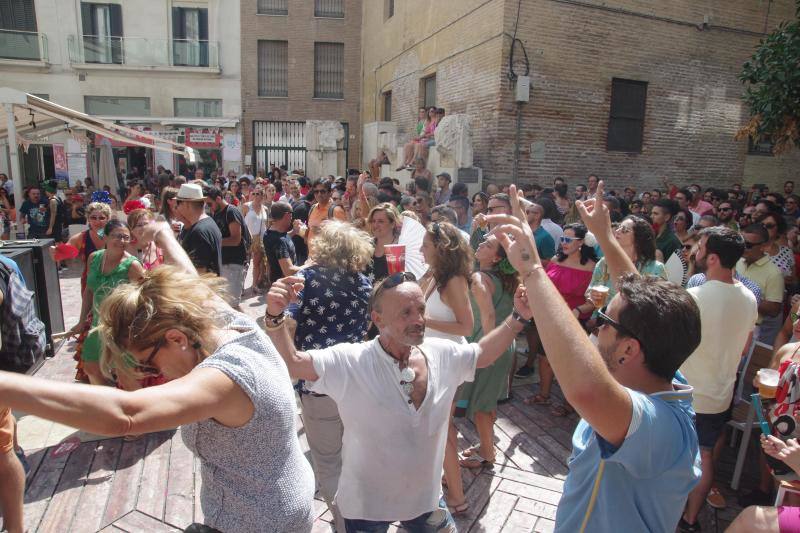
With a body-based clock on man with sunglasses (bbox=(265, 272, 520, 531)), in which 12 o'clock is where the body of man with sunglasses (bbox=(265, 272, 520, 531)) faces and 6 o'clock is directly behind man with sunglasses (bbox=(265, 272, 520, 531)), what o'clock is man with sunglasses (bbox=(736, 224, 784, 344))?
man with sunglasses (bbox=(736, 224, 784, 344)) is roughly at 9 o'clock from man with sunglasses (bbox=(265, 272, 520, 531)).

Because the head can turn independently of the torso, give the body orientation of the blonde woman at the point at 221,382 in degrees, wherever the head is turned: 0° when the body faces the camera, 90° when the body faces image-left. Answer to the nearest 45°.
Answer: approximately 90°

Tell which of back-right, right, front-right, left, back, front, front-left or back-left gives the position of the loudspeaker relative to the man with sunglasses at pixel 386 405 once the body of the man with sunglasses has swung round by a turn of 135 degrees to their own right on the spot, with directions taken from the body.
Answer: front-right

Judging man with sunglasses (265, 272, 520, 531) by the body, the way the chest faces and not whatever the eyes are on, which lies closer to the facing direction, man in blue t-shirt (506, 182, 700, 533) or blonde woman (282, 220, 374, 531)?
the man in blue t-shirt

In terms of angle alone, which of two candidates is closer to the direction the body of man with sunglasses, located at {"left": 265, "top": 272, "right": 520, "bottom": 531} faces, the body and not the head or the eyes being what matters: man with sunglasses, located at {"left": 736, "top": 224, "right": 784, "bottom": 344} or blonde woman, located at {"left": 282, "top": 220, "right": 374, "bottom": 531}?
the man with sunglasses

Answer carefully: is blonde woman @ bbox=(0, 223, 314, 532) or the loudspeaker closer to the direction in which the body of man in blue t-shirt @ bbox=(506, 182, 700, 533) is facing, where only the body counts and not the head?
the loudspeaker

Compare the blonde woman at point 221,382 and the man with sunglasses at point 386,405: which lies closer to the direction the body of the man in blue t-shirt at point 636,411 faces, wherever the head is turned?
the man with sunglasses

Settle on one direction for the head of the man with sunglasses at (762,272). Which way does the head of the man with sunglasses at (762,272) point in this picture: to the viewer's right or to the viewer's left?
to the viewer's left

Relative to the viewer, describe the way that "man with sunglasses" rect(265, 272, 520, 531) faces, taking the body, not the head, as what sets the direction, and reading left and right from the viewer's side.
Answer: facing the viewer and to the right of the viewer

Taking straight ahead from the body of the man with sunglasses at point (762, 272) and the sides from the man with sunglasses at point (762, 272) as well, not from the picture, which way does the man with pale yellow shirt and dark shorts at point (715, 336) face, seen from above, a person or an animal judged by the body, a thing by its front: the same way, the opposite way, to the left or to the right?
to the right

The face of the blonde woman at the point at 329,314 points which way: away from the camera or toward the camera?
away from the camera

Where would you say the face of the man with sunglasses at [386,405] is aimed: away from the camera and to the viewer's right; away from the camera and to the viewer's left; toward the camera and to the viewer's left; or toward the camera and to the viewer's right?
toward the camera and to the viewer's right

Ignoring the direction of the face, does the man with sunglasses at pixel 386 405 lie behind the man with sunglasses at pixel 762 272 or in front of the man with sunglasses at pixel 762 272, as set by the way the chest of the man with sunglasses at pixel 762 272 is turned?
in front
